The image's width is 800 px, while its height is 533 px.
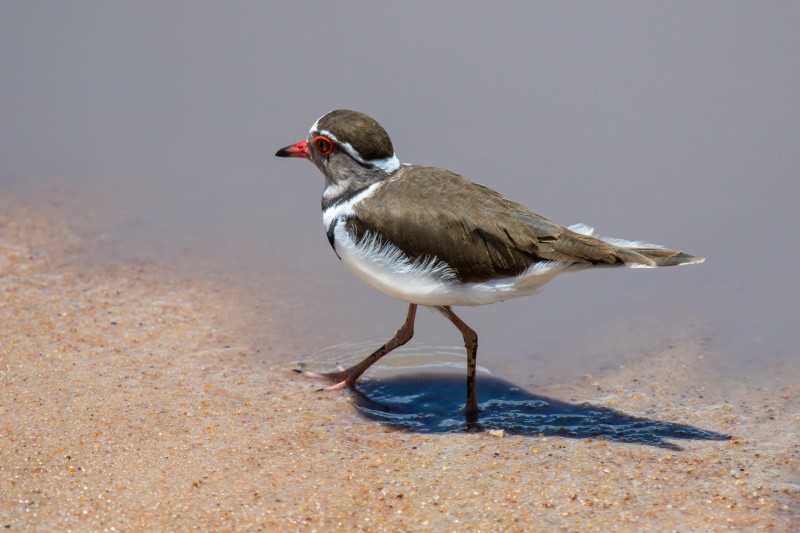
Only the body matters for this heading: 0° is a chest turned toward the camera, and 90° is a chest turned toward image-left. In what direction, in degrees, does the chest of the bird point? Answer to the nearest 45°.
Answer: approximately 90°
